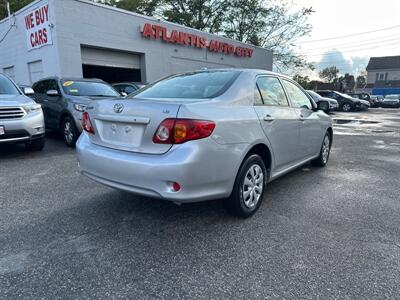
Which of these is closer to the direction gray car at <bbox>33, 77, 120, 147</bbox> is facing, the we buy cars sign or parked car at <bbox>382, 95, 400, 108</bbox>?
the parked car

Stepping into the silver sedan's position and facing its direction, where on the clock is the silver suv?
The silver suv is roughly at 9 o'clock from the silver sedan.

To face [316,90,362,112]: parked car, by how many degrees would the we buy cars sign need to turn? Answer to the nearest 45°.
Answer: approximately 135° to its left

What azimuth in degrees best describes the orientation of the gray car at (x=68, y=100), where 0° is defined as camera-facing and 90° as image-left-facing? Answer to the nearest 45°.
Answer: approximately 315°

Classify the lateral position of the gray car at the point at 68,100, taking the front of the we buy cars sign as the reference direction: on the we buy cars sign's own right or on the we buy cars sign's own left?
on the we buy cars sign's own left

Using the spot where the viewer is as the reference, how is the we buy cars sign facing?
facing the viewer and to the left of the viewer

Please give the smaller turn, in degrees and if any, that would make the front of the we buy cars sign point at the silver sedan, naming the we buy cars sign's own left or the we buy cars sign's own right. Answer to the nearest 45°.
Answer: approximately 45° to the we buy cars sign's own left

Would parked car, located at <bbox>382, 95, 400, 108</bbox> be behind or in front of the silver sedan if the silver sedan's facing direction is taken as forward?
in front

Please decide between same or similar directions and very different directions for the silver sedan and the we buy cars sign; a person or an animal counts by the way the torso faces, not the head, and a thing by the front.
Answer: very different directions

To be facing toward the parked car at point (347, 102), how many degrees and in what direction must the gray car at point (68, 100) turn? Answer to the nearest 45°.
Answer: approximately 90° to its left

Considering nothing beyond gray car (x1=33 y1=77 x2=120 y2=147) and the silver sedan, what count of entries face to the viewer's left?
0

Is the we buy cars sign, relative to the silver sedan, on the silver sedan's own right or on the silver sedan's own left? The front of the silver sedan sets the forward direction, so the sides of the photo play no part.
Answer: on the silver sedan's own left
